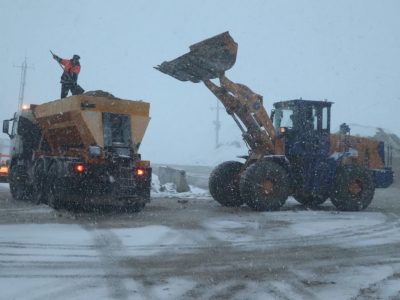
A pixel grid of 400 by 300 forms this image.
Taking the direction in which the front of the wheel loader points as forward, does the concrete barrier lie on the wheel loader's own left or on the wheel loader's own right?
on the wheel loader's own right

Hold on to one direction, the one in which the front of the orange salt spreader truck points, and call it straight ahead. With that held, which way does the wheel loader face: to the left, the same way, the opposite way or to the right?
to the left

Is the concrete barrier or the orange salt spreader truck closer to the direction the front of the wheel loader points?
the orange salt spreader truck

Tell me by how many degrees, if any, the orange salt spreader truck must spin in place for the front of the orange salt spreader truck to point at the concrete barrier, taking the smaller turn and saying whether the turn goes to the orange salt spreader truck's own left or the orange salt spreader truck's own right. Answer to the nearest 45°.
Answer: approximately 90° to the orange salt spreader truck's own right

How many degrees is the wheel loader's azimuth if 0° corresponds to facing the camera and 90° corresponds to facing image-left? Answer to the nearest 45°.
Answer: approximately 45°

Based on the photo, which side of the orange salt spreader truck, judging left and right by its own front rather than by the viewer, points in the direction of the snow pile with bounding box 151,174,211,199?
right

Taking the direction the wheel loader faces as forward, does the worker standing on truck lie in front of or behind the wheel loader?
in front

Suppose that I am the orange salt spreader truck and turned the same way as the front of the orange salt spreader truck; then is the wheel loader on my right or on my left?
on my right

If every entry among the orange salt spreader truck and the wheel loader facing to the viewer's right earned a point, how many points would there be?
0

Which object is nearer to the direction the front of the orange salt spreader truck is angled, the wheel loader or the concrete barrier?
the concrete barrier

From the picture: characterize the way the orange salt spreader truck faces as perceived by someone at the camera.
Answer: facing away from the viewer and to the left of the viewer

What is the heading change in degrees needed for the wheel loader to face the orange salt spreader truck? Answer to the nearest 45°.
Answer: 0° — it already faces it
